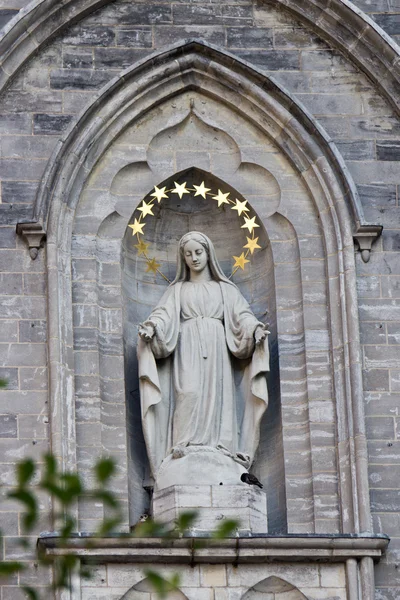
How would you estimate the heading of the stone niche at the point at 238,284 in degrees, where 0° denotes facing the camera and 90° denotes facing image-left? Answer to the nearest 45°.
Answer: approximately 0°
